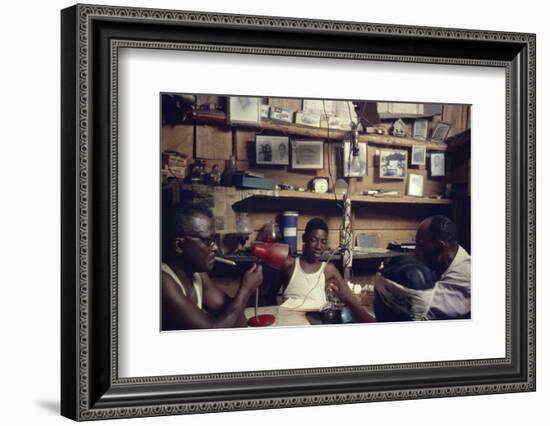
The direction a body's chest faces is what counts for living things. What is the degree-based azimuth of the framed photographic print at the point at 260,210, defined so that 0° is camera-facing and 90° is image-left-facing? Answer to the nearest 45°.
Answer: approximately 315°
